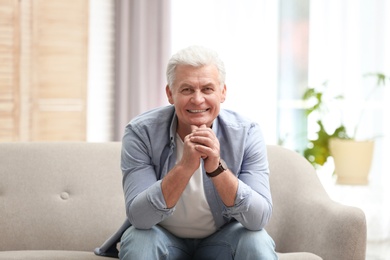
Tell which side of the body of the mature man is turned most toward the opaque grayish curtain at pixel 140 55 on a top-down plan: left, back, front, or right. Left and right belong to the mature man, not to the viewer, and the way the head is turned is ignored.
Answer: back

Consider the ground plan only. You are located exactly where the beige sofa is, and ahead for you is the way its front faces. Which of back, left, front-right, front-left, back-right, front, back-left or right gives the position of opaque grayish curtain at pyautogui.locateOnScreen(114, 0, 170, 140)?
back

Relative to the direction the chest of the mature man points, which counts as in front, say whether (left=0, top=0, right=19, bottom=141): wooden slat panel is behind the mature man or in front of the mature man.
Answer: behind

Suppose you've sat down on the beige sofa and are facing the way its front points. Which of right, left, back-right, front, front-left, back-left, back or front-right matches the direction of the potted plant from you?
back-left

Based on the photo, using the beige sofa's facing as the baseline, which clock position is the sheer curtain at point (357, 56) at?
The sheer curtain is roughly at 7 o'clock from the beige sofa.

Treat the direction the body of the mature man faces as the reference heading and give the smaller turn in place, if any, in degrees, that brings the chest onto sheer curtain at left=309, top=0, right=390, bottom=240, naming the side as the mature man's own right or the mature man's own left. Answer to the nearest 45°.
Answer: approximately 180°

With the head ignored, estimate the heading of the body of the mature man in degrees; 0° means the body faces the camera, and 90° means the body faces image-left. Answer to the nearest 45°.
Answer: approximately 0°

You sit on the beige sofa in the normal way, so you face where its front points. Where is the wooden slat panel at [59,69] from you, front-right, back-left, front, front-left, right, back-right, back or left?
back

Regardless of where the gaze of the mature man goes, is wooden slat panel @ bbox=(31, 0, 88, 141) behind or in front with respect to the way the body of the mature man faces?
behind

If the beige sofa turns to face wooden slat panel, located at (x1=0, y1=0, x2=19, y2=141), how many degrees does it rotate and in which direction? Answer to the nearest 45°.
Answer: approximately 180°
